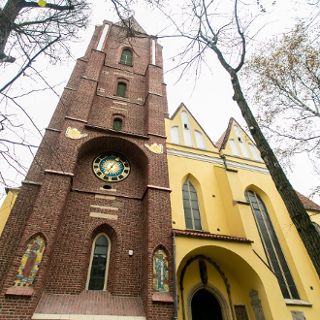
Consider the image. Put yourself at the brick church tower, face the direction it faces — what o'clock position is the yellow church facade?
The yellow church facade is roughly at 9 o'clock from the brick church tower.

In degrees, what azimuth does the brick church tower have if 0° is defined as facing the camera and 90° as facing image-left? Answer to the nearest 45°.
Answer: approximately 0°
